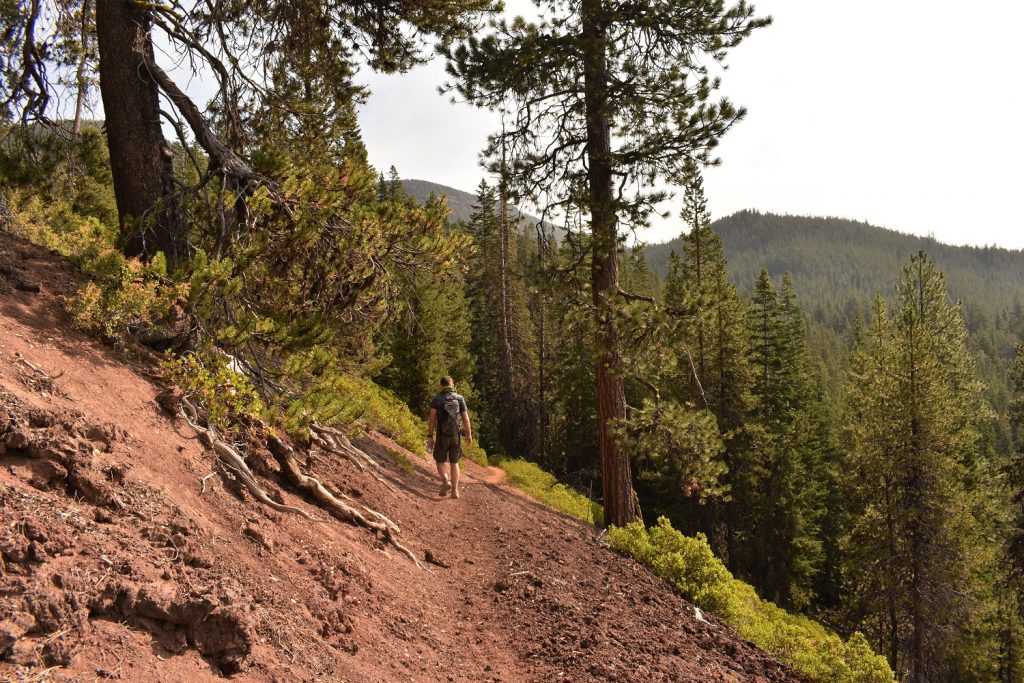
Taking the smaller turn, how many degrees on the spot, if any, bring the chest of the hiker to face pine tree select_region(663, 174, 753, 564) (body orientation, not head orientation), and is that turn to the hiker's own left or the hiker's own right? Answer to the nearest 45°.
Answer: approximately 45° to the hiker's own right

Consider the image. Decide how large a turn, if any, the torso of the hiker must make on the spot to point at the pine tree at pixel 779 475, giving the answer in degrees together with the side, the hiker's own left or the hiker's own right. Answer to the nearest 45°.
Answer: approximately 45° to the hiker's own right

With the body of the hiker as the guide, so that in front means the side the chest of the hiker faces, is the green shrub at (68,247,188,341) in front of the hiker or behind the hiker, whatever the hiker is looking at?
behind

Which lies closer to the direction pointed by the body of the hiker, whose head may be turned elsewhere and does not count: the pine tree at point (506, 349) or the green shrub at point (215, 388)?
the pine tree

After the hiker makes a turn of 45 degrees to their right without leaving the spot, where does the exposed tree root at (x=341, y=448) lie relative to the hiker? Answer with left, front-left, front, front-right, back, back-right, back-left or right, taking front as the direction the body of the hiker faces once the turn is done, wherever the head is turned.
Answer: back

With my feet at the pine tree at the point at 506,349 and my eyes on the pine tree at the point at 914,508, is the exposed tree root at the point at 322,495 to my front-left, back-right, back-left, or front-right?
front-right

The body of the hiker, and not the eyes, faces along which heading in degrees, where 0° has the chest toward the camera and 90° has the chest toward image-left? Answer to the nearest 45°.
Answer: approximately 180°
